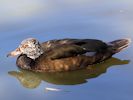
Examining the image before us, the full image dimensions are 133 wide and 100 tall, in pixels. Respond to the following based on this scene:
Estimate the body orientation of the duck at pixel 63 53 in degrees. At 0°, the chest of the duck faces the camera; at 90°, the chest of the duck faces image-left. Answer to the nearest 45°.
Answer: approximately 90°
